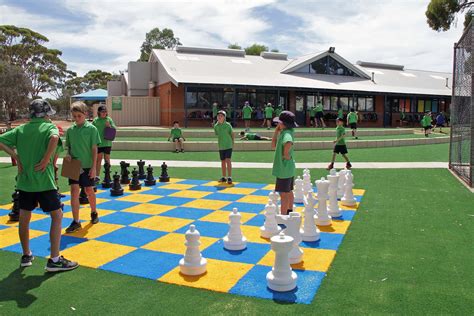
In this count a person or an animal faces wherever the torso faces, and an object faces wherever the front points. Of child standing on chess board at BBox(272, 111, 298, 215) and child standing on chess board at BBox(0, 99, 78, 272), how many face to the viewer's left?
1

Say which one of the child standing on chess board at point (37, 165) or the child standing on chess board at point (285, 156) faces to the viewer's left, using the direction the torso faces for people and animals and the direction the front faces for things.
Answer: the child standing on chess board at point (285, 156)

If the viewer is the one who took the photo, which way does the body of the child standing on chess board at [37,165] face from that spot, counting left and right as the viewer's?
facing away from the viewer and to the right of the viewer

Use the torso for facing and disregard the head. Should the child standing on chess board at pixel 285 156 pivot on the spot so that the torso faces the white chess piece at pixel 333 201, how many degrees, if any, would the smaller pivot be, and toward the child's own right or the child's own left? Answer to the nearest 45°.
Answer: approximately 135° to the child's own right

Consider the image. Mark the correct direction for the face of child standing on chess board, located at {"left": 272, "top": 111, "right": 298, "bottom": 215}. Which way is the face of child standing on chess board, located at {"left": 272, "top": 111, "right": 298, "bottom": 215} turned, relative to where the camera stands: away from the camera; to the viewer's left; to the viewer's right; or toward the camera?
to the viewer's left

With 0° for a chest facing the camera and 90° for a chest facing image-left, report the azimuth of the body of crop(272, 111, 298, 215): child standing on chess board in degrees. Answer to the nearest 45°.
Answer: approximately 90°

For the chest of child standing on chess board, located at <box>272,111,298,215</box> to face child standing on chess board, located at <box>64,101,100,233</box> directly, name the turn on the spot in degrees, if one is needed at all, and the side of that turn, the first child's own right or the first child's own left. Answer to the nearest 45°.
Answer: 0° — they already face them

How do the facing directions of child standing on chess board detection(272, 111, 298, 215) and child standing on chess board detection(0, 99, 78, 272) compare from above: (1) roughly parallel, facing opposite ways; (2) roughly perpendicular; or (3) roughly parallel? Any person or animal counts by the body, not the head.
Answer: roughly perpendicular

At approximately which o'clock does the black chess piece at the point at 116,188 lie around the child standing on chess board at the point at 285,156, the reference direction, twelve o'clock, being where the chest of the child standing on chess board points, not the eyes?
The black chess piece is roughly at 1 o'clock from the child standing on chess board.

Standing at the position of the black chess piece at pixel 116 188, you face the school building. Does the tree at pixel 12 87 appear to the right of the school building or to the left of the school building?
left
